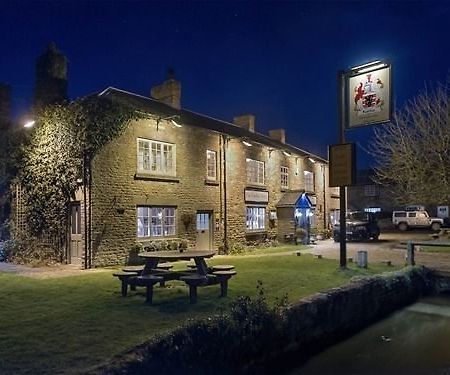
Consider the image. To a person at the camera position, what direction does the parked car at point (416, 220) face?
facing to the right of the viewer

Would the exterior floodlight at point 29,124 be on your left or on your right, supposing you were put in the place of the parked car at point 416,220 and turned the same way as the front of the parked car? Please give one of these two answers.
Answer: on your right

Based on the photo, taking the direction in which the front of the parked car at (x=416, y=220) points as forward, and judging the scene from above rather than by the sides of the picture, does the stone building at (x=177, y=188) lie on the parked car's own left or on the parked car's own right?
on the parked car's own right

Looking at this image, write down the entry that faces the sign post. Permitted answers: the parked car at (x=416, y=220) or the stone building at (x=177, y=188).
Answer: the stone building

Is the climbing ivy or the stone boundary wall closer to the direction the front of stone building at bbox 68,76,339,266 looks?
the stone boundary wall

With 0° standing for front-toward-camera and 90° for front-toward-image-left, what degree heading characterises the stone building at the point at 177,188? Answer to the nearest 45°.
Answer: approximately 315°

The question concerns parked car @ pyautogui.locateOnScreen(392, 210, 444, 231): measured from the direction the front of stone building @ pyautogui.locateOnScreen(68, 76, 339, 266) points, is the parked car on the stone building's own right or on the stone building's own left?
on the stone building's own left

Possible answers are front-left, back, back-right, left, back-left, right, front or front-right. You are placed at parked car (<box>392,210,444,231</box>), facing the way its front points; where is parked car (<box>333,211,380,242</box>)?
right

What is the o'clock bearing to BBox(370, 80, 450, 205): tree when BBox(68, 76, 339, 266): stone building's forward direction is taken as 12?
The tree is roughly at 10 o'clock from the stone building.

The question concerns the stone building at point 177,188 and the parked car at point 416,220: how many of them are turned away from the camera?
0

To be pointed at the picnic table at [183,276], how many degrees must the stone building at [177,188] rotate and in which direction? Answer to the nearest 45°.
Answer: approximately 45° to its right

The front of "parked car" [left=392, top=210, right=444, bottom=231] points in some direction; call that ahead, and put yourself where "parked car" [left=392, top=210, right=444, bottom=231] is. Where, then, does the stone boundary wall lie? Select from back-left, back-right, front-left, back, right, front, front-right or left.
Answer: right
